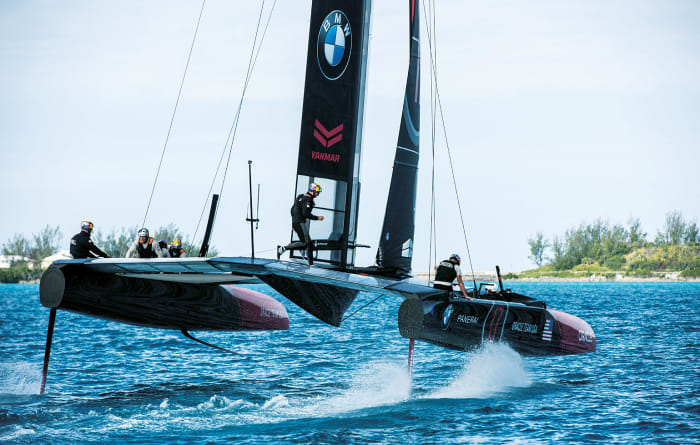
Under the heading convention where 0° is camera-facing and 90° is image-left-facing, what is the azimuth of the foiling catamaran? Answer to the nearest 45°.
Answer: approximately 225°
